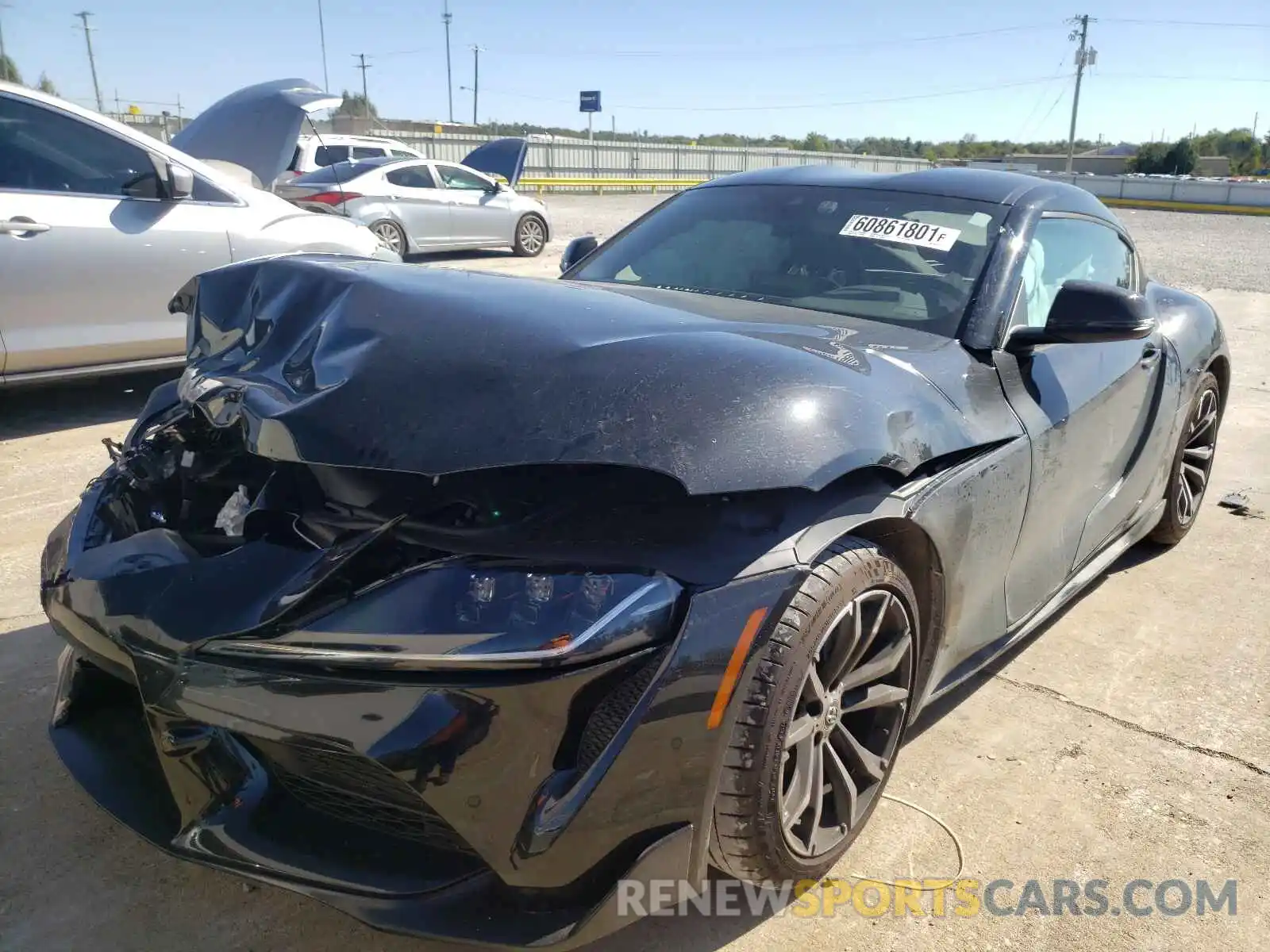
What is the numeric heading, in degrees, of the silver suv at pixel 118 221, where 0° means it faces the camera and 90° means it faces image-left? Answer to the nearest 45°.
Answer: approximately 270°

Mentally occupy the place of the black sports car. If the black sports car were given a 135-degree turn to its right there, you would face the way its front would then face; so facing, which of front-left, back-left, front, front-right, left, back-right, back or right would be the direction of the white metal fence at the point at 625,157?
front

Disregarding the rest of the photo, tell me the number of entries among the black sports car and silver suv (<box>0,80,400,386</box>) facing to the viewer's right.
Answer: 1

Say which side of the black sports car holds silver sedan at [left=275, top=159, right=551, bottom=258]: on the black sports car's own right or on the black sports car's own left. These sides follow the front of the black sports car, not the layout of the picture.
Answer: on the black sports car's own right

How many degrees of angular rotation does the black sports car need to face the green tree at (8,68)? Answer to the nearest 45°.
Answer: approximately 90° to its right

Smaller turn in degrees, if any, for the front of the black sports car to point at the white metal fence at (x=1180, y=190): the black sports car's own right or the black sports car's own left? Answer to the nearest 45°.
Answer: approximately 180°

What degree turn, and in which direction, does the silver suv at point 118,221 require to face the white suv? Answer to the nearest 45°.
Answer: approximately 90° to its left

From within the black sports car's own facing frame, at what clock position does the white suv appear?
The white suv is roughly at 4 o'clock from the black sports car.

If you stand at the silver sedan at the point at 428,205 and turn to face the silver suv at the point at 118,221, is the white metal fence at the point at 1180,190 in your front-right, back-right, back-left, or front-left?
back-left

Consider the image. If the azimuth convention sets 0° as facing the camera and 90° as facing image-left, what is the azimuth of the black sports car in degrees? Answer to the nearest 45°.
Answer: approximately 45°

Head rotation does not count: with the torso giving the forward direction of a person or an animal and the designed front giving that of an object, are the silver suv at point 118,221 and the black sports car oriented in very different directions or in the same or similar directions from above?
very different directions
